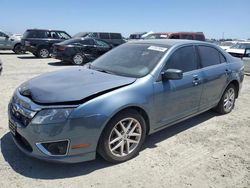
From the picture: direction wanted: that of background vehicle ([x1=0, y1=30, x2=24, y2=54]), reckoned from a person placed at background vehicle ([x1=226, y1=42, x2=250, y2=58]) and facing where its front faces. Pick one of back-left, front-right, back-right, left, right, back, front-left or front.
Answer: front-right

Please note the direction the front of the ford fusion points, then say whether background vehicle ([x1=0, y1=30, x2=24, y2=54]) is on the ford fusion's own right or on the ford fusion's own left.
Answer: on the ford fusion's own right

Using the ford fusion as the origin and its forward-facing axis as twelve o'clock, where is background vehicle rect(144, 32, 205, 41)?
The background vehicle is roughly at 5 o'clock from the ford fusion.

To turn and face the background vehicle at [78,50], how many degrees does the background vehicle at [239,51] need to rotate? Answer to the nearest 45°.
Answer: approximately 45° to its right

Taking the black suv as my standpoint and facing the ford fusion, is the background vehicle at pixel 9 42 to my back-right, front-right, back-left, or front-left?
back-right

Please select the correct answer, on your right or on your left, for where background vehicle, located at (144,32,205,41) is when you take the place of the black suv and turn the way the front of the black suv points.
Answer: on your right

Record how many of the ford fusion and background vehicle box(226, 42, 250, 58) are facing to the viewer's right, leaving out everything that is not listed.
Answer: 0

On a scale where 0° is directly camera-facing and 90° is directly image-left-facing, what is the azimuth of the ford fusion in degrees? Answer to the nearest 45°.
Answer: approximately 45°

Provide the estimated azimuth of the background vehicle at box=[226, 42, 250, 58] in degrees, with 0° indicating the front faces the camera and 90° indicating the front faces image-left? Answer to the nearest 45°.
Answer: approximately 45°
